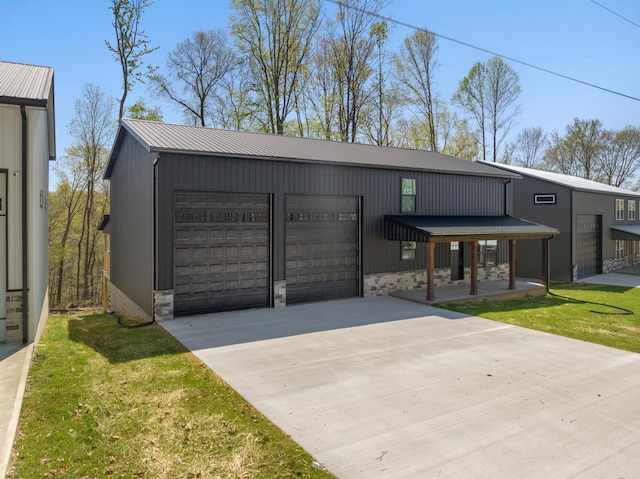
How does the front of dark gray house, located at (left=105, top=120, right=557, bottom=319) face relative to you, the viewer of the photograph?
facing the viewer and to the right of the viewer

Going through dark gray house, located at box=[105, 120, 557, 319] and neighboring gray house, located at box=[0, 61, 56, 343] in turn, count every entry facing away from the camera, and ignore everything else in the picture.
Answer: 0

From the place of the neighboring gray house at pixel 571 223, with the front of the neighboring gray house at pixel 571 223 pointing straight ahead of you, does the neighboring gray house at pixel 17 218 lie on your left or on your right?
on your right

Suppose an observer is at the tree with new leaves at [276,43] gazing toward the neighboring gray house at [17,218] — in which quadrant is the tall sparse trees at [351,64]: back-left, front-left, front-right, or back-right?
back-left

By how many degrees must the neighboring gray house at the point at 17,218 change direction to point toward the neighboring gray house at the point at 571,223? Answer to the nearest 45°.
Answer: approximately 90° to its left

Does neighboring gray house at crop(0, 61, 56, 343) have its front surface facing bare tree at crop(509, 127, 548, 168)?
no

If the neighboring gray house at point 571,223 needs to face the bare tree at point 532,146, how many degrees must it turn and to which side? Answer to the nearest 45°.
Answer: approximately 135° to its left

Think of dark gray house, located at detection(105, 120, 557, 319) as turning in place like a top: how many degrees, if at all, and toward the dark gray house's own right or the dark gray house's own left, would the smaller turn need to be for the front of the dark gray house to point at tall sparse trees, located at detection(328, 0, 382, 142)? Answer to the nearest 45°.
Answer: approximately 135° to the dark gray house's own left

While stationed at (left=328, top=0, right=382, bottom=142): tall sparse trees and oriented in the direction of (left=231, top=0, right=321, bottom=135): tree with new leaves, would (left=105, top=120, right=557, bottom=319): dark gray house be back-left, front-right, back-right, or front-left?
front-left

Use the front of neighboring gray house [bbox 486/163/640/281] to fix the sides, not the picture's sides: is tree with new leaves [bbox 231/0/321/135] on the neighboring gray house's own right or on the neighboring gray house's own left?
on the neighboring gray house's own right

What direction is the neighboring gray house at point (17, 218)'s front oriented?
toward the camera

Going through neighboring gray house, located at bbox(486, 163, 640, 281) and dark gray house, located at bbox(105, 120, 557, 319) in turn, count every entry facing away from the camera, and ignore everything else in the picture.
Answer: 0

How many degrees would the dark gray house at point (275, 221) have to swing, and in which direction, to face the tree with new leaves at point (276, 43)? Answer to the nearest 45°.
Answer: approximately 135° to its left

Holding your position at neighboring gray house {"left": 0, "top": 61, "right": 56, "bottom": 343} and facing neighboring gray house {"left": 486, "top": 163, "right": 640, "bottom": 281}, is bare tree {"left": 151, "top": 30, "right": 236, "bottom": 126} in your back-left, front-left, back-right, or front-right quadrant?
front-left

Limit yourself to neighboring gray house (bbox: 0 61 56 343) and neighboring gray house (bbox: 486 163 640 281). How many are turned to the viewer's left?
0

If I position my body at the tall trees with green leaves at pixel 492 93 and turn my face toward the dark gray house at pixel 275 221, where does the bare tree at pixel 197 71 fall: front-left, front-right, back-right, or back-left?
front-right

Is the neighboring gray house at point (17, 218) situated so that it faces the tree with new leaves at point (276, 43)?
no

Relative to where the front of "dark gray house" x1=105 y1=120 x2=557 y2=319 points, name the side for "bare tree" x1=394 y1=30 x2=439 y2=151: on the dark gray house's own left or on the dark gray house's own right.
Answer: on the dark gray house's own left

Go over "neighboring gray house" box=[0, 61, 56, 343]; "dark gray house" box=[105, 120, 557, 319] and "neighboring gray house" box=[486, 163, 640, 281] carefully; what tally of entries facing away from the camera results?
0

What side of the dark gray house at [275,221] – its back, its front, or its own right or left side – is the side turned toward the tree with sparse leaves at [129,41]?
back

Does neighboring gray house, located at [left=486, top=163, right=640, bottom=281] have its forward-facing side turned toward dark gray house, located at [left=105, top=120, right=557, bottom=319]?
no
